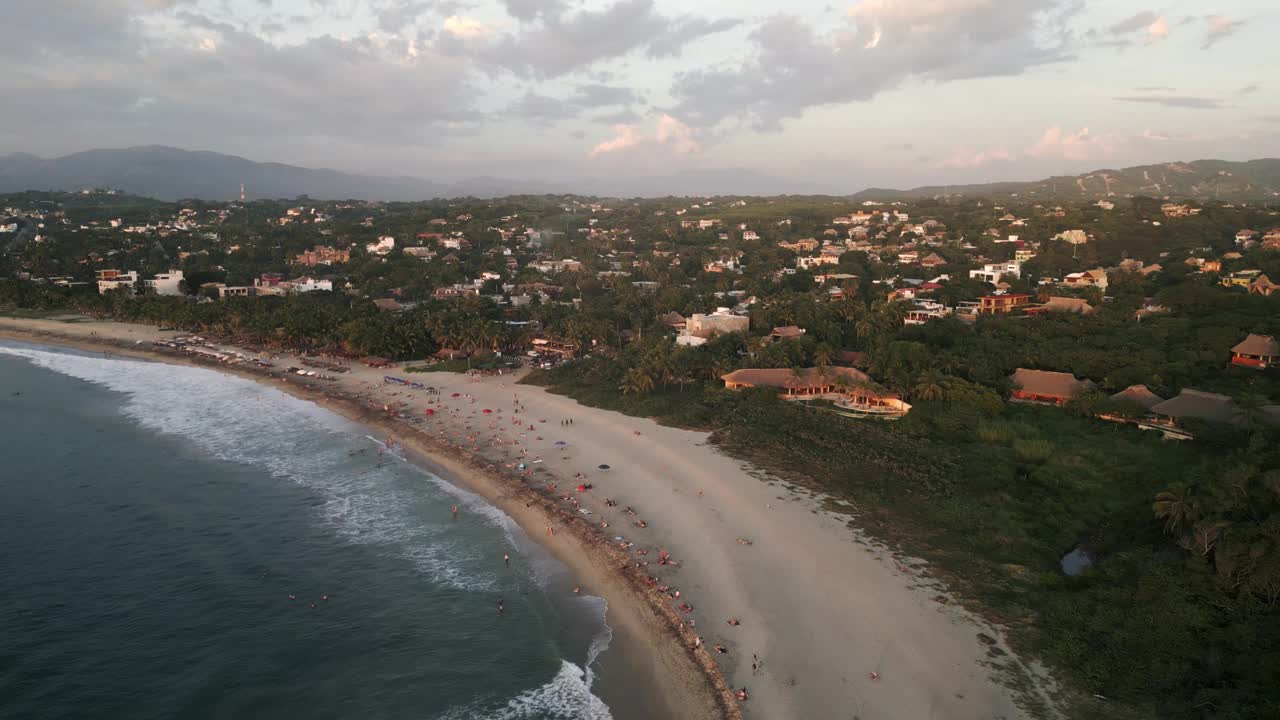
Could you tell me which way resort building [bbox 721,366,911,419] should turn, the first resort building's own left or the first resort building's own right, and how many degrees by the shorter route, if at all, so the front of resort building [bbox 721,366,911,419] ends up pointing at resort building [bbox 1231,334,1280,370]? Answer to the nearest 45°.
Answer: approximately 135° to the first resort building's own left

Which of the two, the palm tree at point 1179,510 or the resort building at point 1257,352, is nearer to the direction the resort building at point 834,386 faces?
the palm tree

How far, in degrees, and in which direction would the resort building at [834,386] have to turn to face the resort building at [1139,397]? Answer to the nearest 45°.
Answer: approximately 135° to its left

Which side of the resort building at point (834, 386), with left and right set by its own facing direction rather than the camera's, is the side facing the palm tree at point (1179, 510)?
left

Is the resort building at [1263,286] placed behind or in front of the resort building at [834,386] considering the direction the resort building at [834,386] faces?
behind

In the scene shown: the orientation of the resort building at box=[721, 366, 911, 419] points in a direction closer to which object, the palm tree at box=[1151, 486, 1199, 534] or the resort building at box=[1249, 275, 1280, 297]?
the palm tree

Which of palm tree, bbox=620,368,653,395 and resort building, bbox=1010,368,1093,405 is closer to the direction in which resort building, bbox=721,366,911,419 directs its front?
the palm tree

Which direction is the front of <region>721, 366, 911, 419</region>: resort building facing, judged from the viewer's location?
facing the viewer and to the left of the viewer

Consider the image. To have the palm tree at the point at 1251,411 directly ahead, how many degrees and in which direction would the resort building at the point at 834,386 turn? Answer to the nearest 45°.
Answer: approximately 90° to its left

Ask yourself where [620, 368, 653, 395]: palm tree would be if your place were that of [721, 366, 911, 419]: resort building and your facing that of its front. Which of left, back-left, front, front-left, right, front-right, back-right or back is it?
front-right

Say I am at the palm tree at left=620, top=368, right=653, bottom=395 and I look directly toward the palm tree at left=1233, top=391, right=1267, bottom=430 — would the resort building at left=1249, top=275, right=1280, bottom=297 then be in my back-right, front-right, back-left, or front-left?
front-left

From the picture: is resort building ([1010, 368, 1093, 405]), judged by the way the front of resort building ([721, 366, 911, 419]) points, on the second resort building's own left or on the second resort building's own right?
on the second resort building's own left
